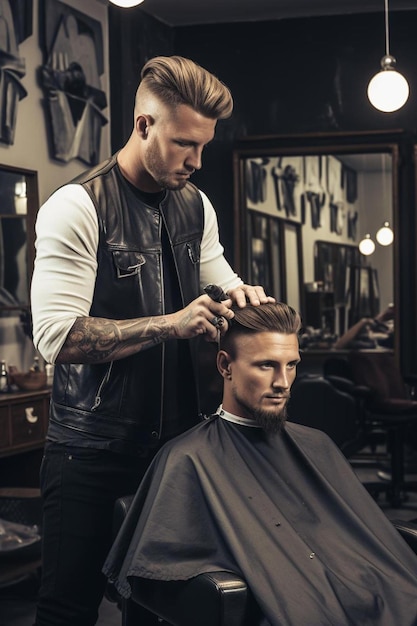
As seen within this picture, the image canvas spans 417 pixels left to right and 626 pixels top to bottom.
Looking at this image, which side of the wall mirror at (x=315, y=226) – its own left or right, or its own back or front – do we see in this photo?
front

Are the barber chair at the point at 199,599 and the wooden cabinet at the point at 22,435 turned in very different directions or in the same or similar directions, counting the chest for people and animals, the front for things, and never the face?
same or similar directions

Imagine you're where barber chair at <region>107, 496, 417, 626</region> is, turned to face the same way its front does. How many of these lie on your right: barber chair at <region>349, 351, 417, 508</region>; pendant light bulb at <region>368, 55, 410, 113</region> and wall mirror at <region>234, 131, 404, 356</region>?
0

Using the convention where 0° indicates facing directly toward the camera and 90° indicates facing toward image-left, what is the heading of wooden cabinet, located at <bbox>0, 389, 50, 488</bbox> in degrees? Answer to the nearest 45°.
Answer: approximately 315°

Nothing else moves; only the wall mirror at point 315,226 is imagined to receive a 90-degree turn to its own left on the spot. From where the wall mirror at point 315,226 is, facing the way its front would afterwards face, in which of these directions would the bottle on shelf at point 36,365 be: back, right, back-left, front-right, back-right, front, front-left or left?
back-right

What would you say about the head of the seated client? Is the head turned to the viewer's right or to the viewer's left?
to the viewer's right

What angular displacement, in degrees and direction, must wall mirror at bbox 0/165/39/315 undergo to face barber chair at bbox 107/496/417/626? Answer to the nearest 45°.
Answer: approximately 45° to its right

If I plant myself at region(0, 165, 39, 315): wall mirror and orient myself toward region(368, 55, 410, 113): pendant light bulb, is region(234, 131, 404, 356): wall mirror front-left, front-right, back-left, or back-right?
front-left

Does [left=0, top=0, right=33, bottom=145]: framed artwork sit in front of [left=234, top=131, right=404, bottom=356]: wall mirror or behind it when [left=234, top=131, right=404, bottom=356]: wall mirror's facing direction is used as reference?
in front

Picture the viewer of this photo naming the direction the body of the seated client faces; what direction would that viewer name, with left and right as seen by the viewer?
facing the viewer and to the right of the viewer

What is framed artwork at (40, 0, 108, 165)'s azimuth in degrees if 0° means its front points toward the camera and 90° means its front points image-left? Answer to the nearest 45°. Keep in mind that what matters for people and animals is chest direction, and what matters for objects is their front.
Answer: approximately 315°

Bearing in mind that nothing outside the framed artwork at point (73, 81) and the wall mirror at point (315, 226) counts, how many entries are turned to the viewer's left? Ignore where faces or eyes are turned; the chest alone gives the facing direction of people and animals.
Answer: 0

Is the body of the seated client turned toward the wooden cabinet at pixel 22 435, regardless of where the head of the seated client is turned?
no

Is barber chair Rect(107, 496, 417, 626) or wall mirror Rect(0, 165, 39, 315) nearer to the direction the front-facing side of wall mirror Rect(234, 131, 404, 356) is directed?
the barber chair
